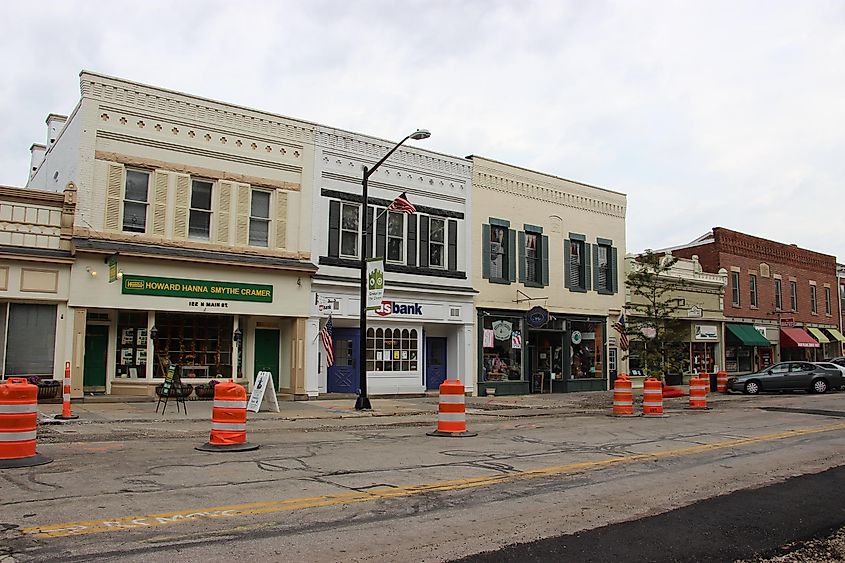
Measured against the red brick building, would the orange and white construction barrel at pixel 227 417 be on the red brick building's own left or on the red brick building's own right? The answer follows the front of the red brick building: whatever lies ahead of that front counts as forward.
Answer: on the red brick building's own right

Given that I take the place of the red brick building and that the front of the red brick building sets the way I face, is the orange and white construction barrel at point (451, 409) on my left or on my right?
on my right

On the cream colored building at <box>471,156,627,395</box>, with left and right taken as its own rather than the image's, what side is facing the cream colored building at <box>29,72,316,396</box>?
right

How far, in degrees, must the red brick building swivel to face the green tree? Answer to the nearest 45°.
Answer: approximately 45° to its right

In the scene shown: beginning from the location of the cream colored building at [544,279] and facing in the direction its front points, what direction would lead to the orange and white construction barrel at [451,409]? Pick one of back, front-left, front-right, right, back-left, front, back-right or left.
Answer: front-right

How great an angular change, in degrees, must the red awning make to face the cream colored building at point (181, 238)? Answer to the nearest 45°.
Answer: approximately 90° to its right

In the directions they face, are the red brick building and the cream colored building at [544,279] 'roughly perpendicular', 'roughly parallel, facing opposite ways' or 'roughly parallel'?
roughly parallel

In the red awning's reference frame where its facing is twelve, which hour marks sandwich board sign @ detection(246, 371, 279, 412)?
The sandwich board sign is roughly at 2 o'clock from the red awning.

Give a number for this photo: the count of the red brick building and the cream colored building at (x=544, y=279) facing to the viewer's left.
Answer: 0

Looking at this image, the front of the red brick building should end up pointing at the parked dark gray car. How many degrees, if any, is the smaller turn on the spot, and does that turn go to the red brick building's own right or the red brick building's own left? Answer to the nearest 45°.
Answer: approximately 45° to the red brick building's own right

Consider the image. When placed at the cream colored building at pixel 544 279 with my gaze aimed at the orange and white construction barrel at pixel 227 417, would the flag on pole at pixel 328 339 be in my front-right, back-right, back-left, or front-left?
front-right

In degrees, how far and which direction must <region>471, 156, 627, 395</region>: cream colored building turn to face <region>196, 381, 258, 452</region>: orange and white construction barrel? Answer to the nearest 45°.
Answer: approximately 45° to its right

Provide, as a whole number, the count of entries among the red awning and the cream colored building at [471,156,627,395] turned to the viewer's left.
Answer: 0

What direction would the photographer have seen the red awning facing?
facing the viewer and to the right of the viewer

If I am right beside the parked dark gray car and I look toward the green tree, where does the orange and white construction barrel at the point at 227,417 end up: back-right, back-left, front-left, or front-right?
front-left

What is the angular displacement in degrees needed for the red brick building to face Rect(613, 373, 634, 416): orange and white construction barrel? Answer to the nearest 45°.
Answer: approximately 45° to its right

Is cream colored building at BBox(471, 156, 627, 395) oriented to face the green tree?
no
